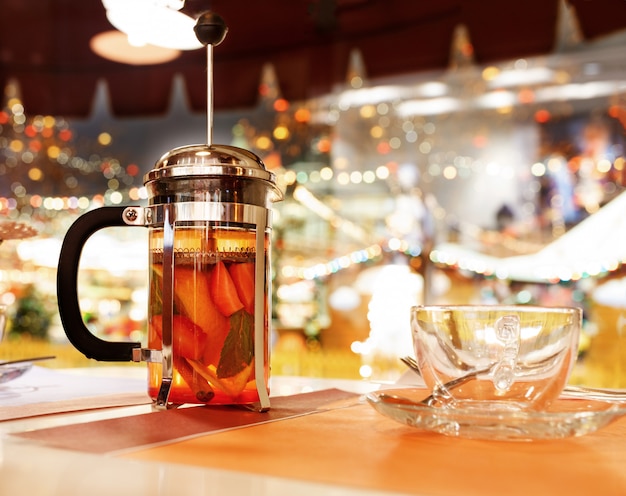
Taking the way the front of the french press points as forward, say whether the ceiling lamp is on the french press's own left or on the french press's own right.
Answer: on the french press's own left

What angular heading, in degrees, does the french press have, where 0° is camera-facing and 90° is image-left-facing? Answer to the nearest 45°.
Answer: approximately 270°
